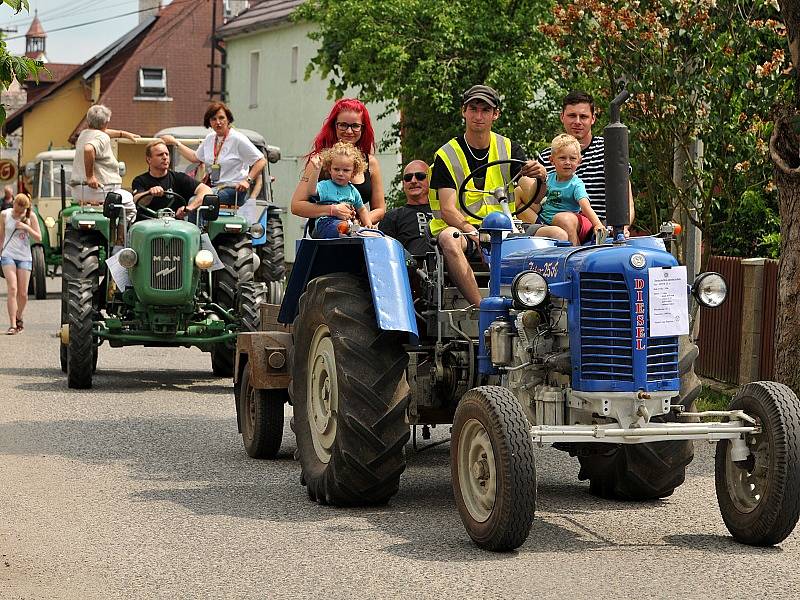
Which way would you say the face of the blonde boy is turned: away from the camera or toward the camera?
toward the camera

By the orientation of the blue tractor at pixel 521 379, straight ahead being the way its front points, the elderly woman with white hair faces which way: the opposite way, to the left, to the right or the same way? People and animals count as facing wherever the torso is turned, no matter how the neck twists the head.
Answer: to the left

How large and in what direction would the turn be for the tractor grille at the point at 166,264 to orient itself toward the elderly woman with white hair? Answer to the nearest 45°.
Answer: approximately 180°

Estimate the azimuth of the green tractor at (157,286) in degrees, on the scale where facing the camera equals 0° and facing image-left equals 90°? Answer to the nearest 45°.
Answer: approximately 0°

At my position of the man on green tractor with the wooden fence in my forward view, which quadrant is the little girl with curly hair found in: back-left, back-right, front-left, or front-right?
front-right

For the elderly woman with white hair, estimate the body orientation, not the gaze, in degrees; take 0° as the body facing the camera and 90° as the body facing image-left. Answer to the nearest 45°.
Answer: approximately 225°

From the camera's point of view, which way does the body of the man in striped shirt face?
toward the camera

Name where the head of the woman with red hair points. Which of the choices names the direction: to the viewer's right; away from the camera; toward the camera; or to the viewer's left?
toward the camera

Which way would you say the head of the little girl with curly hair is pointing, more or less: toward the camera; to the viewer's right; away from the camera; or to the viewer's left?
toward the camera

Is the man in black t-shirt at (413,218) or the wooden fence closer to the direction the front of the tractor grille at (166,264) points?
the man in black t-shirt

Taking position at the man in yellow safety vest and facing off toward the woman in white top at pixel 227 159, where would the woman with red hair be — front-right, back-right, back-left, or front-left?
front-left

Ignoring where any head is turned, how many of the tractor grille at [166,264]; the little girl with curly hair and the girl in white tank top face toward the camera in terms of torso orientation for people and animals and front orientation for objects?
3

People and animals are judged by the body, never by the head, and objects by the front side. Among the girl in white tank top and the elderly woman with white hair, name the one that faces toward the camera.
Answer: the girl in white tank top

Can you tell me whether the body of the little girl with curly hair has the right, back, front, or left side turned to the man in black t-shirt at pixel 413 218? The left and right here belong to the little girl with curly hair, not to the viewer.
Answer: left

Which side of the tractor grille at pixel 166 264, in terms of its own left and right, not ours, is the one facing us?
front

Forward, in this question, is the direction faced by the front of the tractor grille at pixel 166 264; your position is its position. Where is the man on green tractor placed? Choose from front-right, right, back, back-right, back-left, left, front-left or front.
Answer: back

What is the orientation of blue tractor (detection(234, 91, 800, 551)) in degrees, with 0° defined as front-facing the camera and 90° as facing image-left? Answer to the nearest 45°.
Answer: approximately 315°

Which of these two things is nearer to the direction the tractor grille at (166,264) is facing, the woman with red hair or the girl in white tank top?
the woman with red hair
